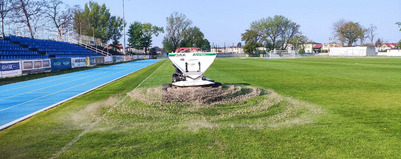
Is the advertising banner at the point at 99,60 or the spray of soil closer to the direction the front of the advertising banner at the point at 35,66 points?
the spray of soil

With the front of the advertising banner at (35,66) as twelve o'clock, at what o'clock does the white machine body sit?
The white machine body is roughly at 1 o'clock from the advertising banner.

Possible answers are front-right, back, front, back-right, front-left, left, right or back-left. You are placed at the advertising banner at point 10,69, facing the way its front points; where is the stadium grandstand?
back-left

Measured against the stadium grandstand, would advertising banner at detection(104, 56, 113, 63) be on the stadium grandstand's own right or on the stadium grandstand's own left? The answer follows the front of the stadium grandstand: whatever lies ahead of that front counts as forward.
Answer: on the stadium grandstand's own left

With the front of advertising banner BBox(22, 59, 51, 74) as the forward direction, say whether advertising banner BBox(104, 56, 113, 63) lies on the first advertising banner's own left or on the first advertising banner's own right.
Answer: on the first advertising banner's own left

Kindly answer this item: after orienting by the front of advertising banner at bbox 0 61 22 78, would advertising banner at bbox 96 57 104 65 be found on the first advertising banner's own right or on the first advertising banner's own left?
on the first advertising banner's own left

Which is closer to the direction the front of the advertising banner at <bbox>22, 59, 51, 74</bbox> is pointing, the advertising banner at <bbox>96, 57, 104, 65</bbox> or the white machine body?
the white machine body

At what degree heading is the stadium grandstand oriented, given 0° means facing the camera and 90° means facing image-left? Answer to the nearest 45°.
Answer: approximately 315°
